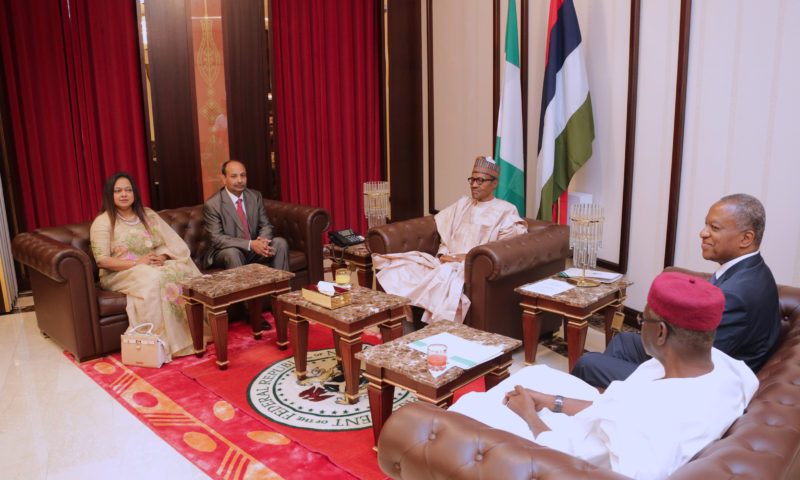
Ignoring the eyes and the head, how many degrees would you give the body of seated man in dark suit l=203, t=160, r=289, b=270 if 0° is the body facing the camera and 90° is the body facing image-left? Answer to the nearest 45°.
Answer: approximately 315°

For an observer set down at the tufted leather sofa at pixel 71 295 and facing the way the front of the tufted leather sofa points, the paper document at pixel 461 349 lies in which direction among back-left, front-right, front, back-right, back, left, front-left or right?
front

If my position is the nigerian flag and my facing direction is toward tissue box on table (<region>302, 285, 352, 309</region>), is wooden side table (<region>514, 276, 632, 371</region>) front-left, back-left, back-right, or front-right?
front-left

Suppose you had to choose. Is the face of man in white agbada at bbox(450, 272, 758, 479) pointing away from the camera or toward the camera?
away from the camera

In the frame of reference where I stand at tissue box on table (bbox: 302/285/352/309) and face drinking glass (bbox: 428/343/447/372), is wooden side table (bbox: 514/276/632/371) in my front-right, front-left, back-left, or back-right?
front-left

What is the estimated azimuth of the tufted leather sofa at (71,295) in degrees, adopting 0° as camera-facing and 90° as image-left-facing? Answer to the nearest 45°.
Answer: approximately 315°

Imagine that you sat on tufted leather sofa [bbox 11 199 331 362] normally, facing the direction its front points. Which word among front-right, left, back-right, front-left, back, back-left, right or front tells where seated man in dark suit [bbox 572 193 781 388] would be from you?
front

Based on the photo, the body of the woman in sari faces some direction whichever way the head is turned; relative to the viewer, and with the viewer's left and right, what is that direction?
facing the viewer and to the right of the viewer

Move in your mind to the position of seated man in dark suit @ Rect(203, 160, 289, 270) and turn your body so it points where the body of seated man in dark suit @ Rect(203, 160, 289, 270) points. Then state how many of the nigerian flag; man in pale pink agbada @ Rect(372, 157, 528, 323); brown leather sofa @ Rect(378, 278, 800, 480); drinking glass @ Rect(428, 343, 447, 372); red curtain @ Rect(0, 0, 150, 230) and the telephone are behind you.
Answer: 1

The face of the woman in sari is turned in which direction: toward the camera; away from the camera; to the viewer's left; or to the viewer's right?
toward the camera

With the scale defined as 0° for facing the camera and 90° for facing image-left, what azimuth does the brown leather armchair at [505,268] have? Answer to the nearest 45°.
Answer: approximately 45°

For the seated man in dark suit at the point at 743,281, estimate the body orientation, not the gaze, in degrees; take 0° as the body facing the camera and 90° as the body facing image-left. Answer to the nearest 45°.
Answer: approximately 90°

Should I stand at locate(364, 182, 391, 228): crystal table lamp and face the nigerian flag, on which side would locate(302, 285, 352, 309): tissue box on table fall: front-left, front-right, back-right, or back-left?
back-right

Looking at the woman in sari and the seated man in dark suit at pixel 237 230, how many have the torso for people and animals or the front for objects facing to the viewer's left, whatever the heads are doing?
0

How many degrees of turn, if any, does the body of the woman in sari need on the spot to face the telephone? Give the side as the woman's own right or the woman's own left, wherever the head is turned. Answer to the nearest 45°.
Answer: approximately 45° to the woman's own left

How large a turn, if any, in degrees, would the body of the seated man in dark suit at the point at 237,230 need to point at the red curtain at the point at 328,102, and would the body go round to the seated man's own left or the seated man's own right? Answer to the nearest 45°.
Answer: approximately 90° to the seated man's own left
